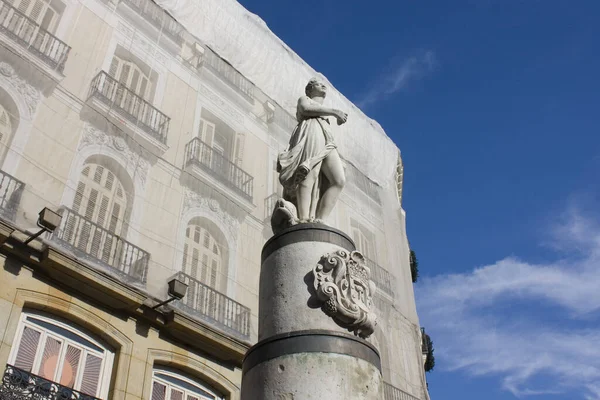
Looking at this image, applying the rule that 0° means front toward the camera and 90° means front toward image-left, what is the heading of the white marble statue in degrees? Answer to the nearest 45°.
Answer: approximately 315°

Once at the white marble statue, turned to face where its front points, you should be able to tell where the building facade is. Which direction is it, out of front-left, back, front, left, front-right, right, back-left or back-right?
back

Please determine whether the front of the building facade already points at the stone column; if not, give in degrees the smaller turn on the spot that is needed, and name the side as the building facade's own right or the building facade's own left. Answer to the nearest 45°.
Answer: approximately 45° to the building facade's own right

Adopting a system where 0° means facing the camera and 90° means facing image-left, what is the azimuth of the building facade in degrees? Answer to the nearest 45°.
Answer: approximately 315°

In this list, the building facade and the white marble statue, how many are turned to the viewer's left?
0
